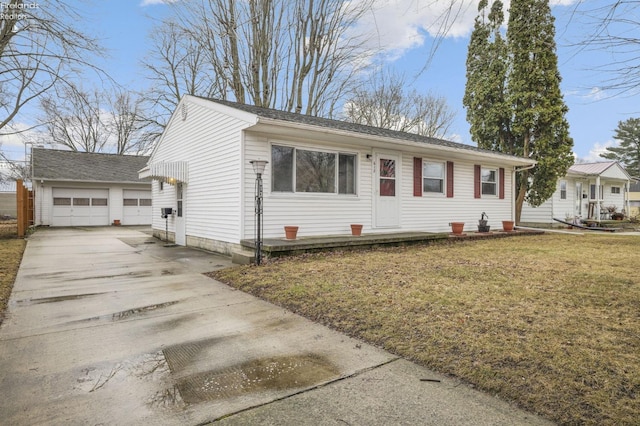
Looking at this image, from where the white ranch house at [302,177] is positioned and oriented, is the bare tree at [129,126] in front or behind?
behind

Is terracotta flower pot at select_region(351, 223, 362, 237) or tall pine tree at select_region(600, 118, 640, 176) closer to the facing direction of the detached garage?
the terracotta flower pot

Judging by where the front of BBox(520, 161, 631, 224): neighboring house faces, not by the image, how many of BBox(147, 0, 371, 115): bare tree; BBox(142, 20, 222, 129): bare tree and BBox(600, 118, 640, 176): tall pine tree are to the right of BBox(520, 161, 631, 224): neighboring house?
2

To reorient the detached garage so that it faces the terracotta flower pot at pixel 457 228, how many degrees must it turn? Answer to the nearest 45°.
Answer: approximately 45° to its left

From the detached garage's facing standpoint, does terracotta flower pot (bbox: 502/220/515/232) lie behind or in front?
in front

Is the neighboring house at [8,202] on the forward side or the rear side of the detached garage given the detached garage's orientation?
on the rear side

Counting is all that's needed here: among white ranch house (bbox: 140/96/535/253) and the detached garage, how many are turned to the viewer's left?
0

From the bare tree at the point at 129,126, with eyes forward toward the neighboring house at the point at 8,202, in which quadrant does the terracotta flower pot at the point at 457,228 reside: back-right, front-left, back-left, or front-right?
back-left

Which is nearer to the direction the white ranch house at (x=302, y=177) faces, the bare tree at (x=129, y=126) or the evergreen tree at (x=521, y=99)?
the evergreen tree

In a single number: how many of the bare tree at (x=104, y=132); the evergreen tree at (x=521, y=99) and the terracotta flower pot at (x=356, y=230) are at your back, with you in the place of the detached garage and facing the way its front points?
1

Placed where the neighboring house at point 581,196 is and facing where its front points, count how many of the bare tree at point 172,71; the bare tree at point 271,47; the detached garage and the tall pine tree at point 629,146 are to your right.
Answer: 3
